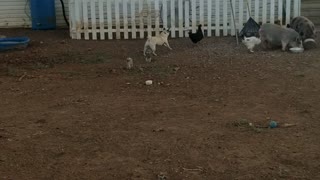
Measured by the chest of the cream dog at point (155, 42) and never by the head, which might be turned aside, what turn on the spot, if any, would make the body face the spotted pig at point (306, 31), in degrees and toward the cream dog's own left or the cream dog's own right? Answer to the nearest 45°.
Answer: approximately 45° to the cream dog's own right

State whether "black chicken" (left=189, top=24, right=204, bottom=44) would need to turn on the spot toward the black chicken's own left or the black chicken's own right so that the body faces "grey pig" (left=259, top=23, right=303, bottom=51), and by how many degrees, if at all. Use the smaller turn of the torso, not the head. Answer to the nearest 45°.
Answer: approximately 45° to the black chicken's own right

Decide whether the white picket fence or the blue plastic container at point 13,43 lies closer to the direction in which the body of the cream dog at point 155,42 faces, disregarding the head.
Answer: the white picket fence

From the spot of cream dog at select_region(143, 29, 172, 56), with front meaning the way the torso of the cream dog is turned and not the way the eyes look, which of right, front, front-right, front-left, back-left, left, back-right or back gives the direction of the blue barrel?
left

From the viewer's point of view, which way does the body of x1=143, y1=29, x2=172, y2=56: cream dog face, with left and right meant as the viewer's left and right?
facing away from the viewer and to the right of the viewer

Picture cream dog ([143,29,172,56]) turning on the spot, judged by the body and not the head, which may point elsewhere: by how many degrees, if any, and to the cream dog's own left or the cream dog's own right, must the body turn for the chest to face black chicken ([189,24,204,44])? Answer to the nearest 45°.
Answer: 0° — it already faces it

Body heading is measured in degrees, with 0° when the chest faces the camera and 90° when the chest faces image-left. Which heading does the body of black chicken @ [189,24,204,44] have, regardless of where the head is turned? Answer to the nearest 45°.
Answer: approximately 270°
